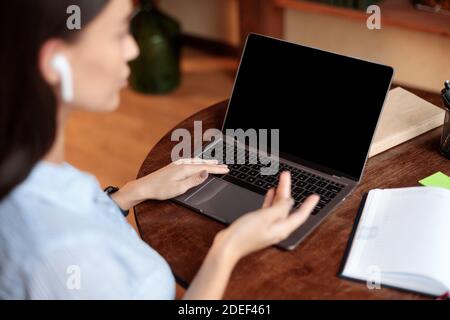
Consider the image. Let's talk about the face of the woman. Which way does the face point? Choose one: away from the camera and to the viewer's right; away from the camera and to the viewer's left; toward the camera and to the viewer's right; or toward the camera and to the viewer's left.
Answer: away from the camera and to the viewer's right

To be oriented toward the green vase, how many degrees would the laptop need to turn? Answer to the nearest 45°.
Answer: approximately 135° to its right

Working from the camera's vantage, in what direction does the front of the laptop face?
facing the viewer and to the left of the viewer

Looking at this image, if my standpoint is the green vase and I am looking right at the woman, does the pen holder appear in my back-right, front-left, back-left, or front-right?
front-left
